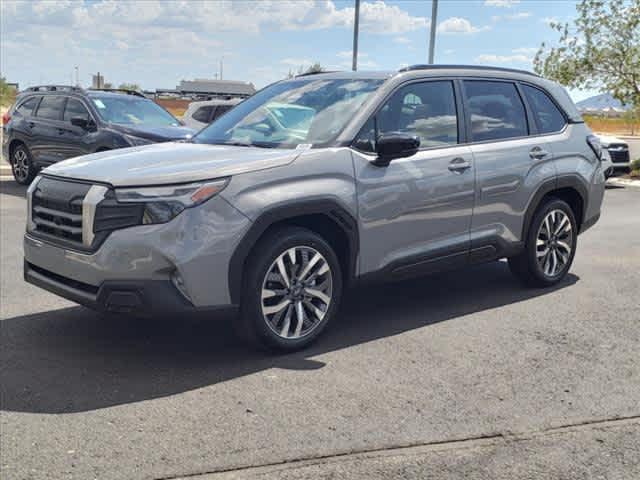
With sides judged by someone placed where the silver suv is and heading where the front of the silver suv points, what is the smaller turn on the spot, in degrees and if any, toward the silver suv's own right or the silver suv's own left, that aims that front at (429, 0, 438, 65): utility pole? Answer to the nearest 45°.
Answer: approximately 135° to the silver suv's own right

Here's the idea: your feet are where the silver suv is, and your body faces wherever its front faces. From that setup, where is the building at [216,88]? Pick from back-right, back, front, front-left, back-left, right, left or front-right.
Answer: back-right

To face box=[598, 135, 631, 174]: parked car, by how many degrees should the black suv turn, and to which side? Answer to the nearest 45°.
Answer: approximately 45° to its left

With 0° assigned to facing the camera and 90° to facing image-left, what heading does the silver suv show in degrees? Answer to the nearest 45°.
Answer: approximately 45°

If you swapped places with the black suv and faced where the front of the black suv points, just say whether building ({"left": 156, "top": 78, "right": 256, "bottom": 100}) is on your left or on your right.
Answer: on your left

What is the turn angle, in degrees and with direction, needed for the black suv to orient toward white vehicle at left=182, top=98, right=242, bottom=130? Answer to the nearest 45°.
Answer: approximately 90° to its left

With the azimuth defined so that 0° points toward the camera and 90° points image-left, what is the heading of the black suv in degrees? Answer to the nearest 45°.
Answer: approximately 315°
